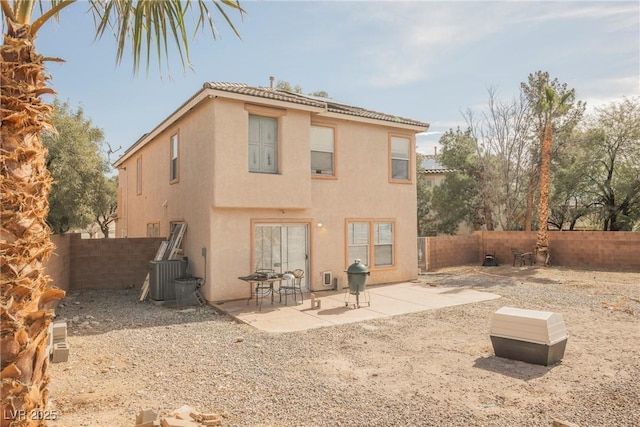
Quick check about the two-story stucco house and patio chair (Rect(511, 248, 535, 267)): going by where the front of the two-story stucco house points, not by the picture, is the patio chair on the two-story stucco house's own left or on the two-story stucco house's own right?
on the two-story stucco house's own right

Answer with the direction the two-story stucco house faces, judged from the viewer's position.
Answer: facing away from the viewer and to the left of the viewer

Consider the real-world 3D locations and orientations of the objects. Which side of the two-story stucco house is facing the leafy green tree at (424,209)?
right

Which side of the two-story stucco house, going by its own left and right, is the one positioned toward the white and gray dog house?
back

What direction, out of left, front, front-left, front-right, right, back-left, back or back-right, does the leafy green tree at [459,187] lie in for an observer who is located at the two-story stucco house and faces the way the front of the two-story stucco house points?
right

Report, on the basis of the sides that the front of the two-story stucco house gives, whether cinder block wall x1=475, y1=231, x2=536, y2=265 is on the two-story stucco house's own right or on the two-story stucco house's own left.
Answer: on the two-story stucco house's own right

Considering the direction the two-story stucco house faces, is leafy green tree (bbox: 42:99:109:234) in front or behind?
in front

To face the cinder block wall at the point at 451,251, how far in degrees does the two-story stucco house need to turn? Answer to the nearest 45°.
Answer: approximately 90° to its right
